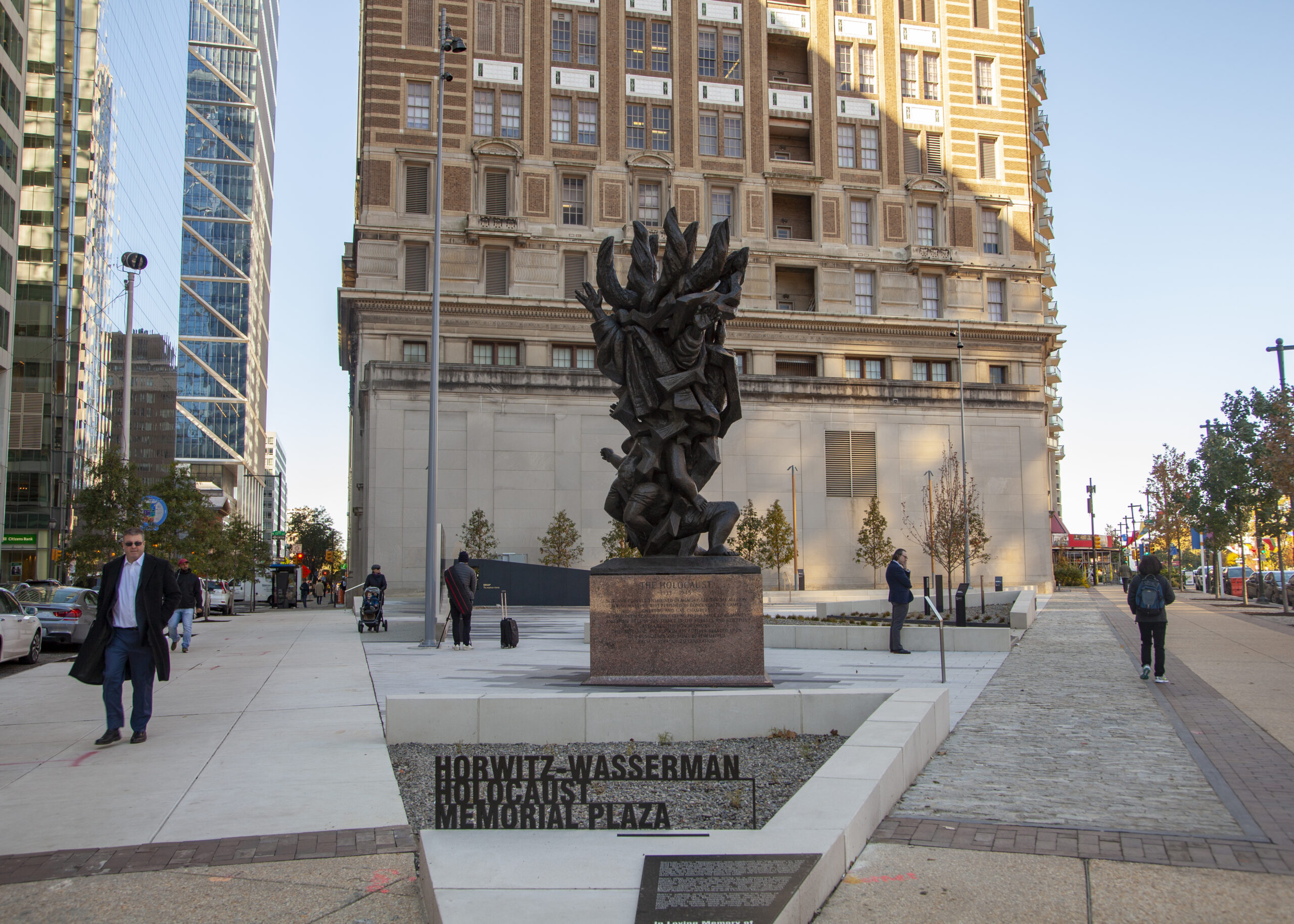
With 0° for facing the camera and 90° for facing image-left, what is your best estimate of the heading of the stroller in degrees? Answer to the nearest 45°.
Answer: approximately 0°

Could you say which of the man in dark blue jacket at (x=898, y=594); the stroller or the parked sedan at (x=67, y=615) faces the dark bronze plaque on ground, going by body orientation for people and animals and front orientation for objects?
the stroller

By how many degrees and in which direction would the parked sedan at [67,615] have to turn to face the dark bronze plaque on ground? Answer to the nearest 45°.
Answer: approximately 135° to its right

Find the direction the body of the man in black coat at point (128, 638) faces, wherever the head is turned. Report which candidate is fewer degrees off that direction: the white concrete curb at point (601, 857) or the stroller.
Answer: the white concrete curb

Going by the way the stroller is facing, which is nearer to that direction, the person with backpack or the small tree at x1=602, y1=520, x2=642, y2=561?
the person with backpack

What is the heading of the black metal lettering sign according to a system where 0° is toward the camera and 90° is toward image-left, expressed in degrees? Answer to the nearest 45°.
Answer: approximately 0°

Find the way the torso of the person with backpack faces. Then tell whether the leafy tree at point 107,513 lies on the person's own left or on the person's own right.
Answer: on the person's own left

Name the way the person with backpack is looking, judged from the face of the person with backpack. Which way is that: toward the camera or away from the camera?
away from the camera
